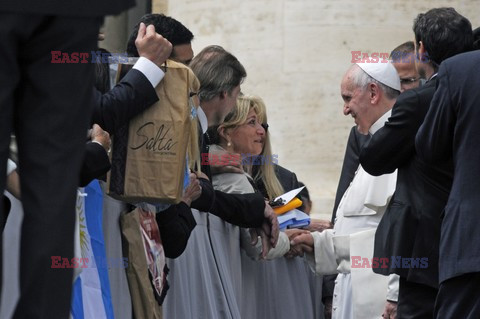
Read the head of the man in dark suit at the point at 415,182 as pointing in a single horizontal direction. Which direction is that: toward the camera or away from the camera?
away from the camera

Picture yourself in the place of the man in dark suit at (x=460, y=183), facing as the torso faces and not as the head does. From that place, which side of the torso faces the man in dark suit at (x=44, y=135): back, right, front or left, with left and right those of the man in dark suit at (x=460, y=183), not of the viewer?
left

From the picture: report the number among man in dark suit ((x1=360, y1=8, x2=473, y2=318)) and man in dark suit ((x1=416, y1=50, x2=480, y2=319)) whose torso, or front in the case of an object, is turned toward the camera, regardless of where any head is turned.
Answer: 0

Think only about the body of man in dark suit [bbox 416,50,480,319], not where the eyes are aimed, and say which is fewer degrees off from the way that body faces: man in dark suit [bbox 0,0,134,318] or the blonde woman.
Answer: the blonde woman

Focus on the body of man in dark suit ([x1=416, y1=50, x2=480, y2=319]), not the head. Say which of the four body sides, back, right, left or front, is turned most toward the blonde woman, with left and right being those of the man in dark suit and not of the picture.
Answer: front

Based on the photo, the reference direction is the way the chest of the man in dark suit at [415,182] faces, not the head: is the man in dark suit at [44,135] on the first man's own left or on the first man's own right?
on the first man's own left

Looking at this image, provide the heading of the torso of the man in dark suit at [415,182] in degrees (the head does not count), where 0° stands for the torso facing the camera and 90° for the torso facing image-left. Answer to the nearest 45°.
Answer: approximately 135°
